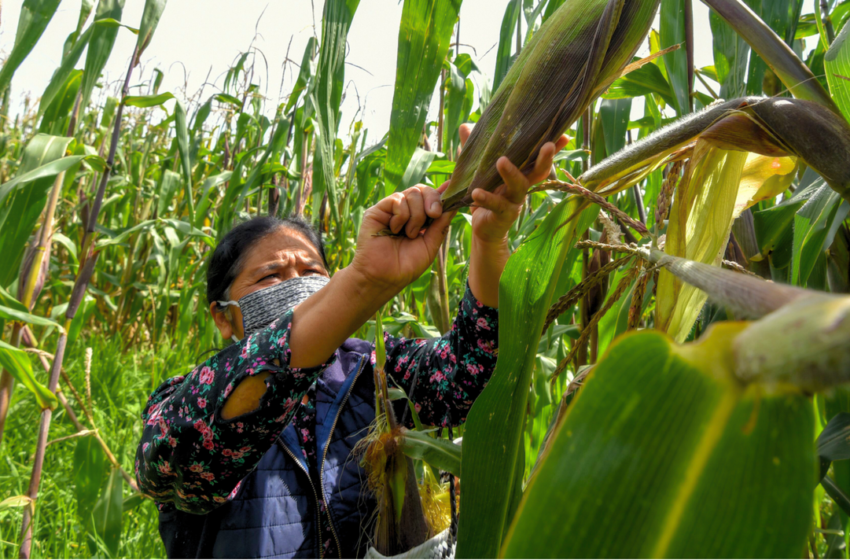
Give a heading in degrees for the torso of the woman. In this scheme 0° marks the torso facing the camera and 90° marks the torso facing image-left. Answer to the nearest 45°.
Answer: approximately 315°

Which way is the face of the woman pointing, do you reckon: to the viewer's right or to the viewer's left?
to the viewer's right
